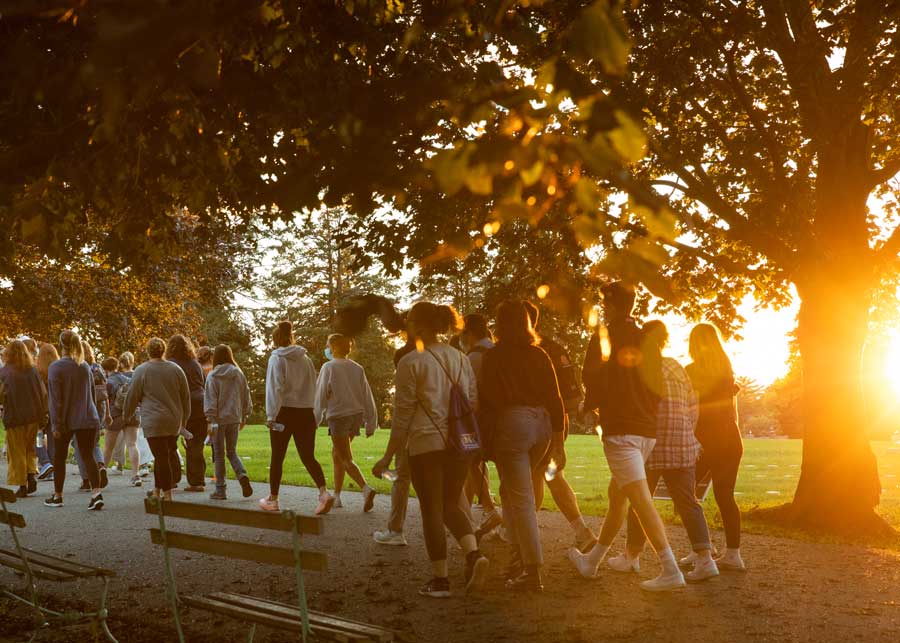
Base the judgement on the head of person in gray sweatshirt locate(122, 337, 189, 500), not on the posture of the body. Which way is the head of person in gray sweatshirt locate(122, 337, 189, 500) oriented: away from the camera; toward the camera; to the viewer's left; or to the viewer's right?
away from the camera

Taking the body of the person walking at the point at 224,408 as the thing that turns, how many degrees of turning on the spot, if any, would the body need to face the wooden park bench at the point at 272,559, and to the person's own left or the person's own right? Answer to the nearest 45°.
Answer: approximately 135° to the person's own left

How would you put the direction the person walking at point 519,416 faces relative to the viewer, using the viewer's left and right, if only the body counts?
facing away from the viewer and to the left of the viewer

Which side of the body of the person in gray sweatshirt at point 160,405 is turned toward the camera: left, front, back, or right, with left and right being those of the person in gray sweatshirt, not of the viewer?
back

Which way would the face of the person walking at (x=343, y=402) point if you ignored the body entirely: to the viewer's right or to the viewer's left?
to the viewer's left

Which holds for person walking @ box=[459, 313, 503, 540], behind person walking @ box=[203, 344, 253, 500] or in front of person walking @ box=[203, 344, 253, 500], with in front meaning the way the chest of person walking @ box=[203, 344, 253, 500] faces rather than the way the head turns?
behind

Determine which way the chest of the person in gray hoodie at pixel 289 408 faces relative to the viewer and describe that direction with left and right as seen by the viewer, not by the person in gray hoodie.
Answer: facing away from the viewer and to the left of the viewer

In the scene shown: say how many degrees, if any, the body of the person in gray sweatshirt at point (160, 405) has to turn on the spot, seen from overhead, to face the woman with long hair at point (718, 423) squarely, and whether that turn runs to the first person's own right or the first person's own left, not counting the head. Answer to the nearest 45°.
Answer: approximately 135° to the first person's own right

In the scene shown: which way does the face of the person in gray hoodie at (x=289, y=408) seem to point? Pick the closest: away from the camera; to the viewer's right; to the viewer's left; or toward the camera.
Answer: away from the camera
